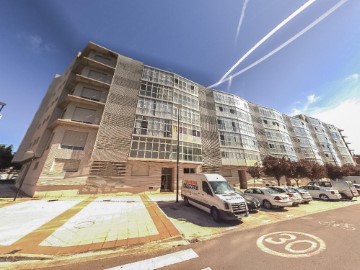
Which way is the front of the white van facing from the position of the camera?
facing the viewer and to the right of the viewer

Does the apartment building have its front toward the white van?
yes

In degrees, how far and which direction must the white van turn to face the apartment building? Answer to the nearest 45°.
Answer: approximately 180°

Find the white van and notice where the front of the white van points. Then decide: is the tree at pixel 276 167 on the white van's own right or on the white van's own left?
on the white van's own left

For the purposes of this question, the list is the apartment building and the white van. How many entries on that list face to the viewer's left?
0

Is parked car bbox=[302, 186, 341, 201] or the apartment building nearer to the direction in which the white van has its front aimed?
the parked car

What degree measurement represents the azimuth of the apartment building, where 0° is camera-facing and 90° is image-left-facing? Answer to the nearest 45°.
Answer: approximately 315°

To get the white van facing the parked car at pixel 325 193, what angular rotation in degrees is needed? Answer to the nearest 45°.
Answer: approximately 90° to its left

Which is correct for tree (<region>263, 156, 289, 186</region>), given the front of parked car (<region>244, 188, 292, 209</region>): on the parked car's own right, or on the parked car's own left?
on the parked car's own right

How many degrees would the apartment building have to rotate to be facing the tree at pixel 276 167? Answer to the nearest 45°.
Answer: approximately 45° to its left

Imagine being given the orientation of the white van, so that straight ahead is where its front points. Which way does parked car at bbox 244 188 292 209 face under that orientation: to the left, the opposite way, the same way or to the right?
the opposite way
